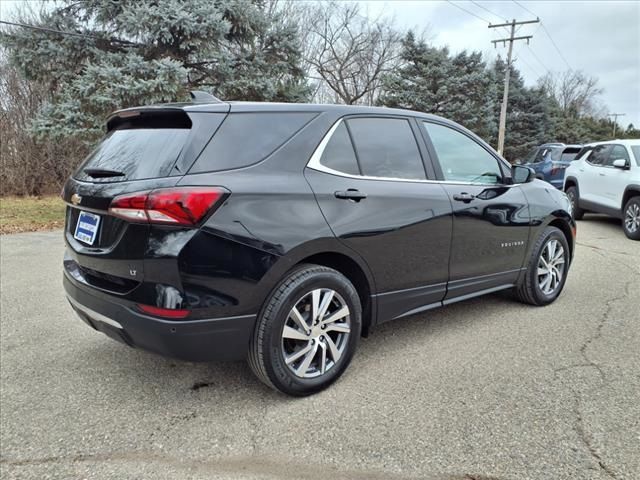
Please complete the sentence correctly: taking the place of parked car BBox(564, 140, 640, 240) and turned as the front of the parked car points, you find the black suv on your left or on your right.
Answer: on your right

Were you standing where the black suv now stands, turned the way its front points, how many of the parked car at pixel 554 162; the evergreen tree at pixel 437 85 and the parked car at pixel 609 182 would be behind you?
0

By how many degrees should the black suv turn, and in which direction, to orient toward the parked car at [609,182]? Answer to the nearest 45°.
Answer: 0° — it already faces it

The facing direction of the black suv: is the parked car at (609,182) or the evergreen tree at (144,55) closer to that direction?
the parked car

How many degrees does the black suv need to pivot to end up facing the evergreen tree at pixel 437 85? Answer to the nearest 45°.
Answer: approximately 45° to its left

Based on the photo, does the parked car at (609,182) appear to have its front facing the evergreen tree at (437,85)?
no

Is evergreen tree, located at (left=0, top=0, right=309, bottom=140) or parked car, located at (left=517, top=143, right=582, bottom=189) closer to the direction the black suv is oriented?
the parked car

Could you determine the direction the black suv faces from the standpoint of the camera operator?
facing away from the viewer and to the right of the viewer

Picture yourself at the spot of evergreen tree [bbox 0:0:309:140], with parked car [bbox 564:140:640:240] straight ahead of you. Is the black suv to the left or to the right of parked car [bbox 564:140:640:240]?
right

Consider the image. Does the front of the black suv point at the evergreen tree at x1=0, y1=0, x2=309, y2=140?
no
